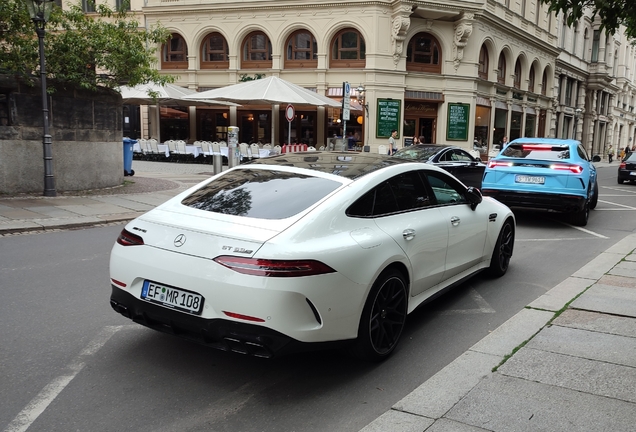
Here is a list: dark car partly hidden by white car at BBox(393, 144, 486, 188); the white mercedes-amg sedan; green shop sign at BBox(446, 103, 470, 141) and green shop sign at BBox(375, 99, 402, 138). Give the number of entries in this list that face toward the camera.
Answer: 2

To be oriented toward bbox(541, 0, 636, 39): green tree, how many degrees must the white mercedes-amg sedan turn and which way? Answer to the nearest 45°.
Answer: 0° — it already faces it

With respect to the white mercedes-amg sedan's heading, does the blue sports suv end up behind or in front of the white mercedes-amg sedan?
in front

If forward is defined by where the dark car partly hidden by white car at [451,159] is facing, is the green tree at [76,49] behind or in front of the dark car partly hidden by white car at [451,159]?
behind

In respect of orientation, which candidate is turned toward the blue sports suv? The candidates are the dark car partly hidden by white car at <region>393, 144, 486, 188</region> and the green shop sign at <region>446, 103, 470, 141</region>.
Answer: the green shop sign

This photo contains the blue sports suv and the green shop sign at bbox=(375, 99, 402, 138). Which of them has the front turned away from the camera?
the blue sports suv

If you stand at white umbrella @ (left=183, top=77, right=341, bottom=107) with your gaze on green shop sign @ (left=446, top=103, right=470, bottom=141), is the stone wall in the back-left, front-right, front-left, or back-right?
back-right

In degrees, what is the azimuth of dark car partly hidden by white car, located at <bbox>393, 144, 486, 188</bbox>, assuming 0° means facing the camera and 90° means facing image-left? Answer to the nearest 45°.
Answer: approximately 225°

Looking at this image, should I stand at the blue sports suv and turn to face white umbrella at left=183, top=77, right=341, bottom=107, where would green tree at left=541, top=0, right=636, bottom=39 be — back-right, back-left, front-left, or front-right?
back-left

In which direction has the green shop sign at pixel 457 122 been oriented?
toward the camera

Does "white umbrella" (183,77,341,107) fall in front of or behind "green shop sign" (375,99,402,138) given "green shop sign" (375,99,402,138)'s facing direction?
in front

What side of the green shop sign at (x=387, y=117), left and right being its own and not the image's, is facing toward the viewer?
front

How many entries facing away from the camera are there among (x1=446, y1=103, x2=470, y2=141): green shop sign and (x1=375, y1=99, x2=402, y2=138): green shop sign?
0

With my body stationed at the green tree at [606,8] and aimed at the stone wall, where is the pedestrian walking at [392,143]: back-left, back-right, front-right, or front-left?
front-right

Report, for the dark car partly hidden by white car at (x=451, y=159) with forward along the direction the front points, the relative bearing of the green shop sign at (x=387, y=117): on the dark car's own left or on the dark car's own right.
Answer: on the dark car's own left

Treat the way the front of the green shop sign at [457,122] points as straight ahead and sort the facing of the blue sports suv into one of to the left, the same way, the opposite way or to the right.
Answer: the opposite way

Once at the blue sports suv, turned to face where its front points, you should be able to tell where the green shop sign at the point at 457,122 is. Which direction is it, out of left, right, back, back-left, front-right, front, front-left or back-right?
front

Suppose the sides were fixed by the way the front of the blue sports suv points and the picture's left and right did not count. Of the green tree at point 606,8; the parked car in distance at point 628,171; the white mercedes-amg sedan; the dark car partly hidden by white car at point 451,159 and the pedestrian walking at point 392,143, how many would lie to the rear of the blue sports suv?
2

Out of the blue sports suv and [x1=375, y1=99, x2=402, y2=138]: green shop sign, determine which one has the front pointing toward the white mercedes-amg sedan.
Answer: the green shop sign

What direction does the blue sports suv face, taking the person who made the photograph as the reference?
facing away from the viewer

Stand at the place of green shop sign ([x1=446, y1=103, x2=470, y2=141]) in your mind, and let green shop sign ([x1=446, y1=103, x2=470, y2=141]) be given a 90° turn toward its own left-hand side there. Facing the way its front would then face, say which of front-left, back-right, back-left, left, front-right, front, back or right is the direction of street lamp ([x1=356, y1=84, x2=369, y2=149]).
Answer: back-right
